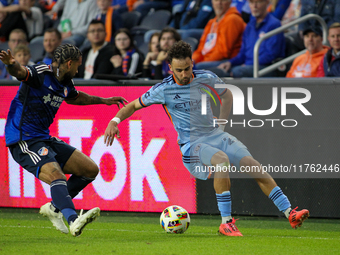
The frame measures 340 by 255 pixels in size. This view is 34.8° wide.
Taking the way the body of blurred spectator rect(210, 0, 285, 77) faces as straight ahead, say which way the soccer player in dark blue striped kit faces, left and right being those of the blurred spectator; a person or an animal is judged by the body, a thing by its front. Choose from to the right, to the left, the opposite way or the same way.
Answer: to the left

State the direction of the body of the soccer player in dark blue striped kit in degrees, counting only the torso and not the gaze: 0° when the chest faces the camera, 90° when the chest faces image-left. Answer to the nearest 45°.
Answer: approximately 315°

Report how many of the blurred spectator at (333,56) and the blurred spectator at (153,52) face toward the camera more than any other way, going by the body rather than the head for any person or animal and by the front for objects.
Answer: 2

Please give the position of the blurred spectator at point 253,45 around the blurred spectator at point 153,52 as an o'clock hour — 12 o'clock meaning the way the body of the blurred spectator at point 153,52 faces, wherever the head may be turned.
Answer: the blurred spectator at point 253,45 is roughly at 9 o'clock from the blurred spectator at point 153,52.

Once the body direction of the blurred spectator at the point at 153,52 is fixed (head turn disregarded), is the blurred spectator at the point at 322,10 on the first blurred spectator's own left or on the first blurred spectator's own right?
on the first blurred spectator's own left

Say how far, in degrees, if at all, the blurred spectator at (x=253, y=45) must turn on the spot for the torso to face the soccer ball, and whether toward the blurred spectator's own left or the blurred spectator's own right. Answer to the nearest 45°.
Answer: approximately 45° to the blurred spectator's own left

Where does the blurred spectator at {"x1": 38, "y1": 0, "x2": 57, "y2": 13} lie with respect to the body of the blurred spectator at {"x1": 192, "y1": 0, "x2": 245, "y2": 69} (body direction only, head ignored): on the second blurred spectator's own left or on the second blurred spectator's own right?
on the second blurred spectator's own right

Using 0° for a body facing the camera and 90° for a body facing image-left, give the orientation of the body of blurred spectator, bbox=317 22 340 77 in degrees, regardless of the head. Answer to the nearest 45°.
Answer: approximately 0°

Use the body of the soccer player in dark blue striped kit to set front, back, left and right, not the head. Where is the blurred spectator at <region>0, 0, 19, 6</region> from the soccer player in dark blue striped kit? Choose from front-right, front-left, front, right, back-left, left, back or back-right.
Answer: back-left

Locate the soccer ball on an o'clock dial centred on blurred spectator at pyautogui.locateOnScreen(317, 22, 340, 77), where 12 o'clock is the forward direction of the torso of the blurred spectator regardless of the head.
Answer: The soccer ball is roughly at 1 o'clock from the blurred spectator.

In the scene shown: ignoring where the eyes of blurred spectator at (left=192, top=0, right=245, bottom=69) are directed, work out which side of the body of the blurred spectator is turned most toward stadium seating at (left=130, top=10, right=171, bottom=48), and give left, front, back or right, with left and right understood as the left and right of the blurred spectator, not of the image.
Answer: right

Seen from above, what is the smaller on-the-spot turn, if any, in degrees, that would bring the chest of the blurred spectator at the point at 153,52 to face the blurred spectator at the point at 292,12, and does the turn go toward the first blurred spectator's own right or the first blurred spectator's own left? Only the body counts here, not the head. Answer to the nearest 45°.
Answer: approximately 90° to the first blurred spectator's own left
